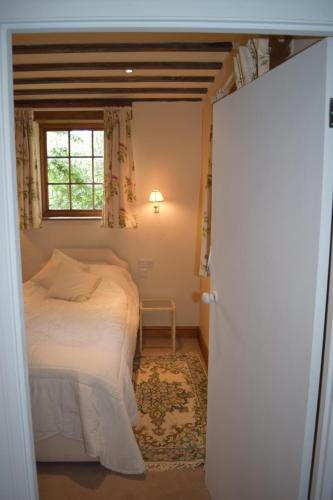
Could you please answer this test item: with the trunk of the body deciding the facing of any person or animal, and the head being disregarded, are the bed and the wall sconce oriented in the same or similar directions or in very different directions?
same or similar directions

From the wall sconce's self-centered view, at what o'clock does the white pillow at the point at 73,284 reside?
The white pillow is roughly at 2 o'clock from the wall sconce.

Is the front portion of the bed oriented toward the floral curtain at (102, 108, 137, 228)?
no

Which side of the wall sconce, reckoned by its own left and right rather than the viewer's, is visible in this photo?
front

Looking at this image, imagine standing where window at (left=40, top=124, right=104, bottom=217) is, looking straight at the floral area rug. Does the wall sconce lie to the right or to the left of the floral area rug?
left

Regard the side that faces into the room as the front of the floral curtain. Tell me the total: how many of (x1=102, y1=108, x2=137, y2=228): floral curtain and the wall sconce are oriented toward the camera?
2

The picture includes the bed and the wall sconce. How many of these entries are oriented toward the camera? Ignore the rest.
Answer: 2

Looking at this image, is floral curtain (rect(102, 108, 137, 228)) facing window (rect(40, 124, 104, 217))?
no

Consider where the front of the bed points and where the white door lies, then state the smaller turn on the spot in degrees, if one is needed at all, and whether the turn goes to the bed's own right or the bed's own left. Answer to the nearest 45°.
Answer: approximately 45° to the bed's own left

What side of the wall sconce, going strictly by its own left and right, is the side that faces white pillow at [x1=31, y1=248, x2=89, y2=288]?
right

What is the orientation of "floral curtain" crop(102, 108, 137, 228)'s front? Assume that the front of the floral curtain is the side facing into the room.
toward the camera

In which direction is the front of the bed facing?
toward the camera

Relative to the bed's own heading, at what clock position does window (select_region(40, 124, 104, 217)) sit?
The window is roughly at 6 o'clock from the bed.

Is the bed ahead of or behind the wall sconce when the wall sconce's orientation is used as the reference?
ahead

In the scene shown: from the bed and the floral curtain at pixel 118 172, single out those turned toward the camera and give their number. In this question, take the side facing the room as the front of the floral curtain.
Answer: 2
